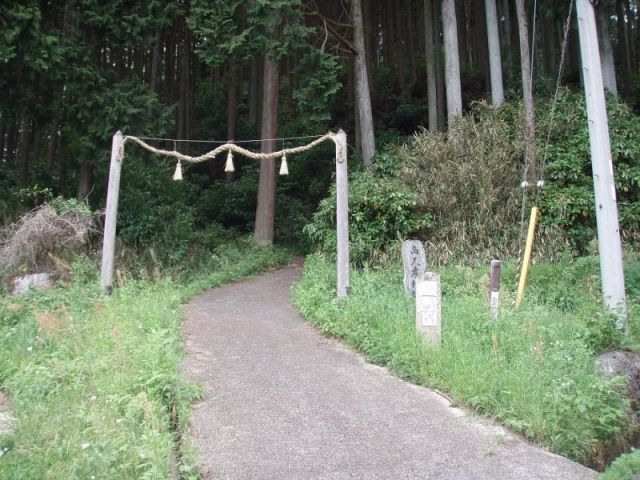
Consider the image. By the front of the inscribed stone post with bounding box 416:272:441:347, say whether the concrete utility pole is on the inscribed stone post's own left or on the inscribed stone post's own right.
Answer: on the inscribed stone post's own left

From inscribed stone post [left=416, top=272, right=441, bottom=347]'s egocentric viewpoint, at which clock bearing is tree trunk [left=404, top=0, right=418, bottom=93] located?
The tree trunk is roughly at 6 o'clock from the inscribed stone post.

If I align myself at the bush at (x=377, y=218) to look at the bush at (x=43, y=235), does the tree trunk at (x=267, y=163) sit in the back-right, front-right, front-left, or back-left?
front-right

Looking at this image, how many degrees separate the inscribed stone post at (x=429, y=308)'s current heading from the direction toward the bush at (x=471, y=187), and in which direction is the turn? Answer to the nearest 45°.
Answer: approximately 180°

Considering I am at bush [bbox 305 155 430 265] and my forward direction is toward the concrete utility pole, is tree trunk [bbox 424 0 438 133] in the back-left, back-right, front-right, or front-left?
back-left

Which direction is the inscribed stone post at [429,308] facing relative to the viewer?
toward the camera

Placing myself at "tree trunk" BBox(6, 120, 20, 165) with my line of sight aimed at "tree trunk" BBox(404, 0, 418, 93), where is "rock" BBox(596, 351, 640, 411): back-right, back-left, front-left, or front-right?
front-right

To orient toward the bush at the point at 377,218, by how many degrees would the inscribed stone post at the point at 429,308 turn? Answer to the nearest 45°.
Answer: approximately 180°

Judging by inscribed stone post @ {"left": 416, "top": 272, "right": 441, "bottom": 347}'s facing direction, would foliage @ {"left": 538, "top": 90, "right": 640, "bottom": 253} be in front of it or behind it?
behind

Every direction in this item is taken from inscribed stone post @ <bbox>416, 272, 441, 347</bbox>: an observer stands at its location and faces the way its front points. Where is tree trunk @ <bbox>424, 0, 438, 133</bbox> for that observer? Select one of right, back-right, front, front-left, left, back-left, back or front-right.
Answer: back
